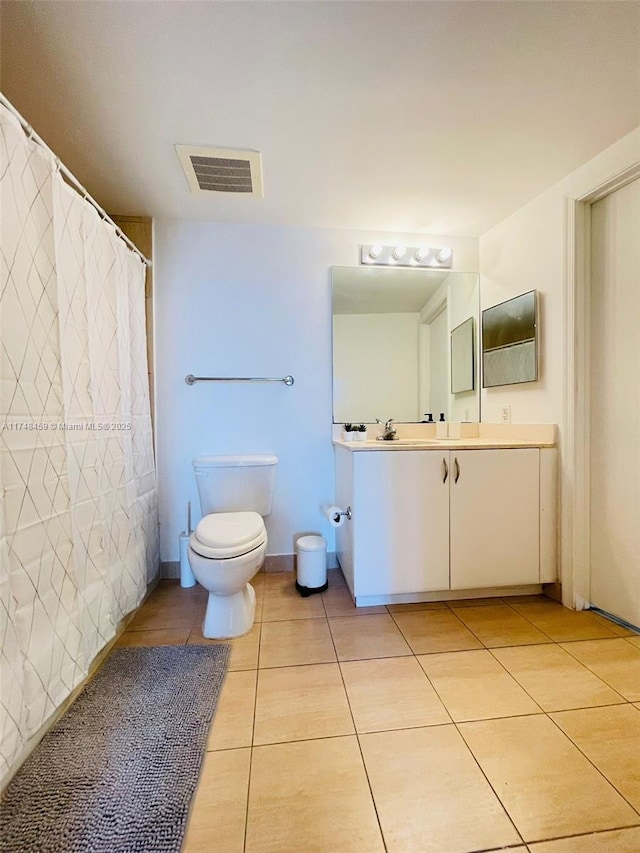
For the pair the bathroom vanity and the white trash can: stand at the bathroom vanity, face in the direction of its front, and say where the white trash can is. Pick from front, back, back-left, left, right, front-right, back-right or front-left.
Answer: right

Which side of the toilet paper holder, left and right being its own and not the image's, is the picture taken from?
left

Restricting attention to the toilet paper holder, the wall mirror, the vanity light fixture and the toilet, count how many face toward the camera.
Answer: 3

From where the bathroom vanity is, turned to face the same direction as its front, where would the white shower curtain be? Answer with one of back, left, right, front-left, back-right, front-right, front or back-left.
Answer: front-right

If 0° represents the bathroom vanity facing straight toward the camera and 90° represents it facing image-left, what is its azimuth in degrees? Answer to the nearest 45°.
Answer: approximately 0°
